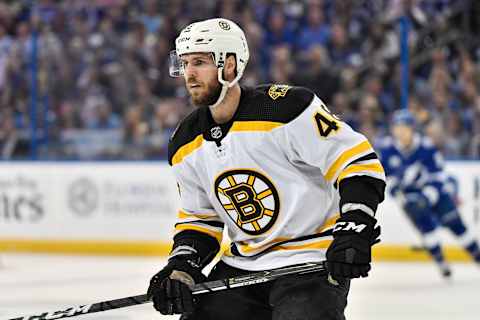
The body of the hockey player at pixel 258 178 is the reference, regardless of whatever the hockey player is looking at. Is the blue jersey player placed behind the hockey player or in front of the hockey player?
behind

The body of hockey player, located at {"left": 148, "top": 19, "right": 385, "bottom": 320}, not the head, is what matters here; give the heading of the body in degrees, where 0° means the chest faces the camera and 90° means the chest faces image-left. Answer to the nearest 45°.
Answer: approximately 45°

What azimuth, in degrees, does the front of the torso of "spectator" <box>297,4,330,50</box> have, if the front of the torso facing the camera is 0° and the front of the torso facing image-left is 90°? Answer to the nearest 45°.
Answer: approximately 0°

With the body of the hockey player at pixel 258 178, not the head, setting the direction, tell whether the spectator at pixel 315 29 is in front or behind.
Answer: behind

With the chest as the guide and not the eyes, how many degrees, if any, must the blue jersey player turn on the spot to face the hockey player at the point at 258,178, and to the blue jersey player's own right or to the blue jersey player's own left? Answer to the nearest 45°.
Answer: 0° — they already face them

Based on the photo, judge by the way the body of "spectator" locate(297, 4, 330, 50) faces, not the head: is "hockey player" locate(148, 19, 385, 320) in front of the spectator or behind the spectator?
in front
